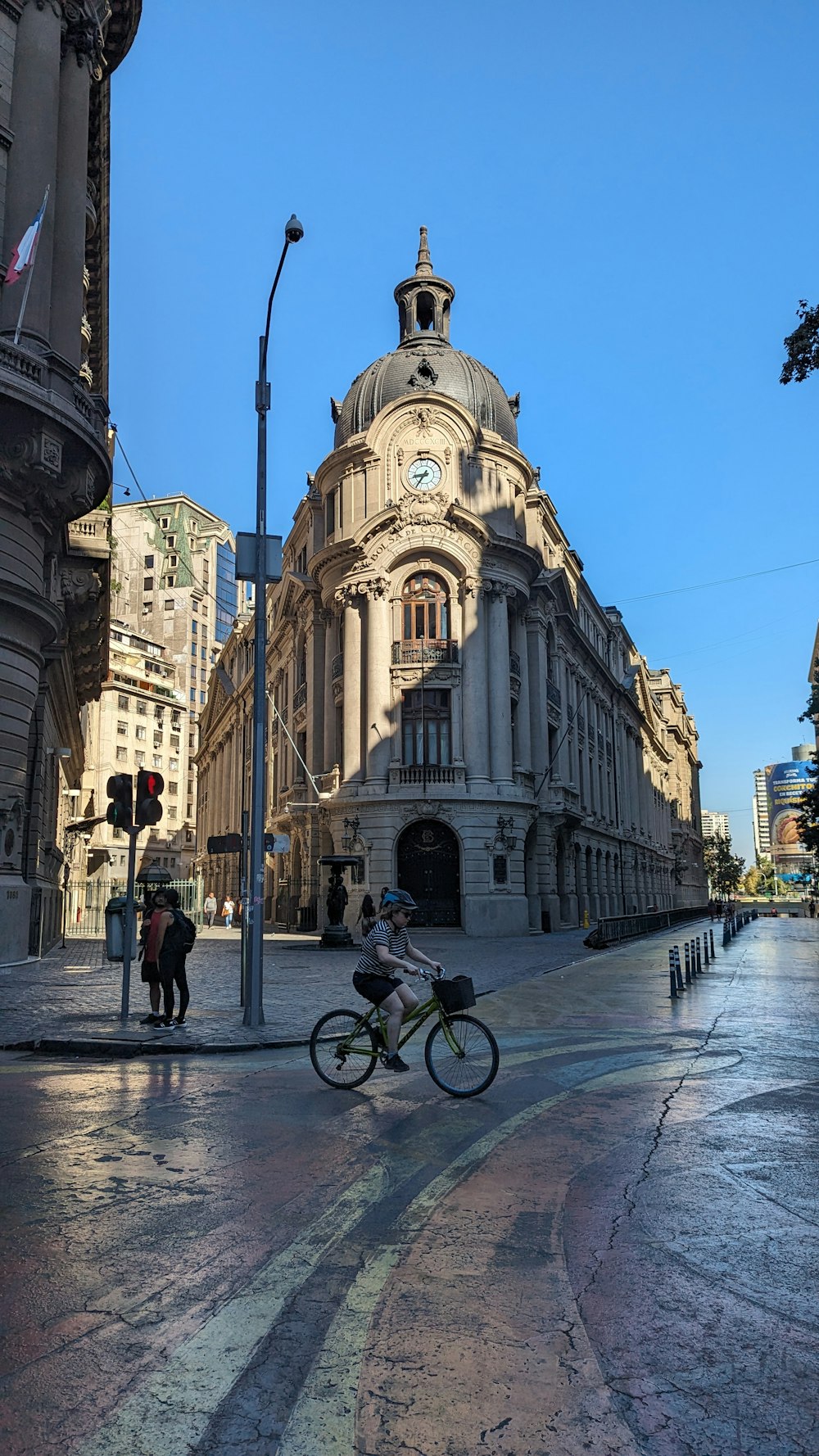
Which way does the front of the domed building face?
toward the camera

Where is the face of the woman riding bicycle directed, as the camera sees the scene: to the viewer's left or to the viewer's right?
to the viewer's right

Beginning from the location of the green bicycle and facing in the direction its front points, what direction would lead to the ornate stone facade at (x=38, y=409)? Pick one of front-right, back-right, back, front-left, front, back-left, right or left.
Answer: back-left

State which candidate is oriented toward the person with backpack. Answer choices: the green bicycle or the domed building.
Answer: the domed building

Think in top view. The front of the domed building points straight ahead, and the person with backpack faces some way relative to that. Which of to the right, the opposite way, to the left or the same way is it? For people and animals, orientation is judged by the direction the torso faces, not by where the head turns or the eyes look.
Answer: to the right

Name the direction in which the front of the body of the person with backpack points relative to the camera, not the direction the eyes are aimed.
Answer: to the viewer's left

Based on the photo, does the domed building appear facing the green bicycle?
yes

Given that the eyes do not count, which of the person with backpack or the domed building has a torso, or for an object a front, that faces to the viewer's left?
the person with backpack

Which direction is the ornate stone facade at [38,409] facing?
to the viewer's right

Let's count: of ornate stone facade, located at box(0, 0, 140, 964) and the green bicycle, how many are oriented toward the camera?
0

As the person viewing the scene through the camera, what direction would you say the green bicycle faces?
facing to the right of the viewer
